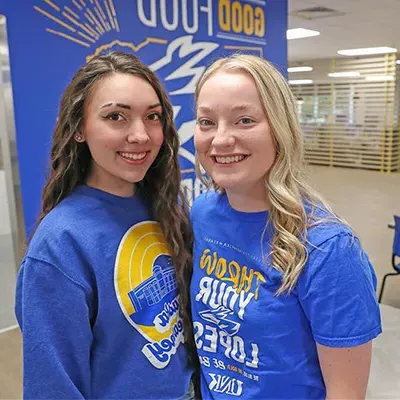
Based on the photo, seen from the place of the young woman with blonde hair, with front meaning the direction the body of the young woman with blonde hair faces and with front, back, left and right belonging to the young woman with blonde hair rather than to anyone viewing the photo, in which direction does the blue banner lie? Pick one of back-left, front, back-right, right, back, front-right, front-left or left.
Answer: right

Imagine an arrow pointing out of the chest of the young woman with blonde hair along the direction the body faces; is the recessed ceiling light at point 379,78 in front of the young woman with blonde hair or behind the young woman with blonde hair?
behind

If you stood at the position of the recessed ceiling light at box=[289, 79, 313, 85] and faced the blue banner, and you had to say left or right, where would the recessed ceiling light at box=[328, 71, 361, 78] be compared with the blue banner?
left

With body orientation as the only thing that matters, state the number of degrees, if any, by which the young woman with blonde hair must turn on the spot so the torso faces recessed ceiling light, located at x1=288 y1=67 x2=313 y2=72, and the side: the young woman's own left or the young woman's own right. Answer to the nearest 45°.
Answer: approximately 135° to the young woman's own right

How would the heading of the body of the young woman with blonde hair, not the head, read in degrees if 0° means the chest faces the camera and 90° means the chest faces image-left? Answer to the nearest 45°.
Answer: approximately 45°

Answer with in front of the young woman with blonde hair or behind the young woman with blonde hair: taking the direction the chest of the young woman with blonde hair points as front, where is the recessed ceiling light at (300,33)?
behind
